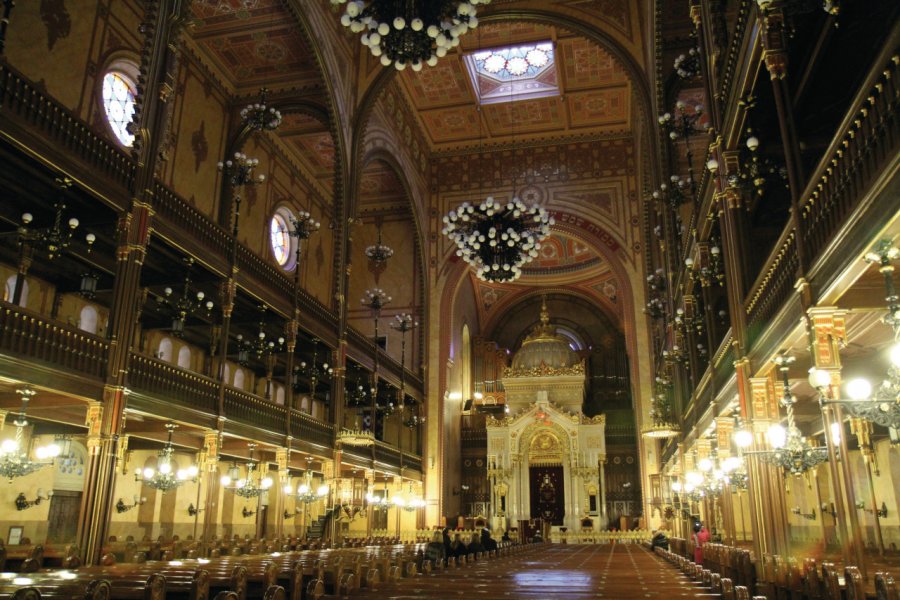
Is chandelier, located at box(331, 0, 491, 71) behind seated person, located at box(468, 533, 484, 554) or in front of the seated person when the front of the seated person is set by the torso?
behind

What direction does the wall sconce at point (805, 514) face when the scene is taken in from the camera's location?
facing to the left of the viewer

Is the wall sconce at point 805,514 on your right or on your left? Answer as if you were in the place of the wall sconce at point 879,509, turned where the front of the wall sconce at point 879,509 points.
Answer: on your right

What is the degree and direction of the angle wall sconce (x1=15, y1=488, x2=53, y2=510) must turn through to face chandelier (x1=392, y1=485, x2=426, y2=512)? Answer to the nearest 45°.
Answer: approximately 45° to its left

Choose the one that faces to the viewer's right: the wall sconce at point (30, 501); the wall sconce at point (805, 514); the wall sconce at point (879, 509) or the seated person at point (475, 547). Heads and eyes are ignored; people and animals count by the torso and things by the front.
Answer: the wall sconce at point (30, 501)

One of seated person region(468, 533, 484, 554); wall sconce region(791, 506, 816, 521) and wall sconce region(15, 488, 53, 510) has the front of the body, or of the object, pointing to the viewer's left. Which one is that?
wall sconce region(791, 506, 816, 521)

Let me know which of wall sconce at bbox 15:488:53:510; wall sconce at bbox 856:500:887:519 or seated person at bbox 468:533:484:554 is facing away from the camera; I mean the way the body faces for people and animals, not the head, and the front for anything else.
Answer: the seated person

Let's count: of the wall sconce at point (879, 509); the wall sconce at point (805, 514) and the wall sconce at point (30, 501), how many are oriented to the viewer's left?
2

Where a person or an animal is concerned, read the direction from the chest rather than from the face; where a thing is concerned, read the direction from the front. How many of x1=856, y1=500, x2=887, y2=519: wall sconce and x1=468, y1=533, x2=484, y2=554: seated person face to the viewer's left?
1

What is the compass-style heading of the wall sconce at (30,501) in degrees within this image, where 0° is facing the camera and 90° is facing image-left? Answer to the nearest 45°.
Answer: approximately 270°

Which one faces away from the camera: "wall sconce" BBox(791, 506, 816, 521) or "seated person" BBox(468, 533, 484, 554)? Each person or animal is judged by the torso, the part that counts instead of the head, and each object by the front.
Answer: the seated person
